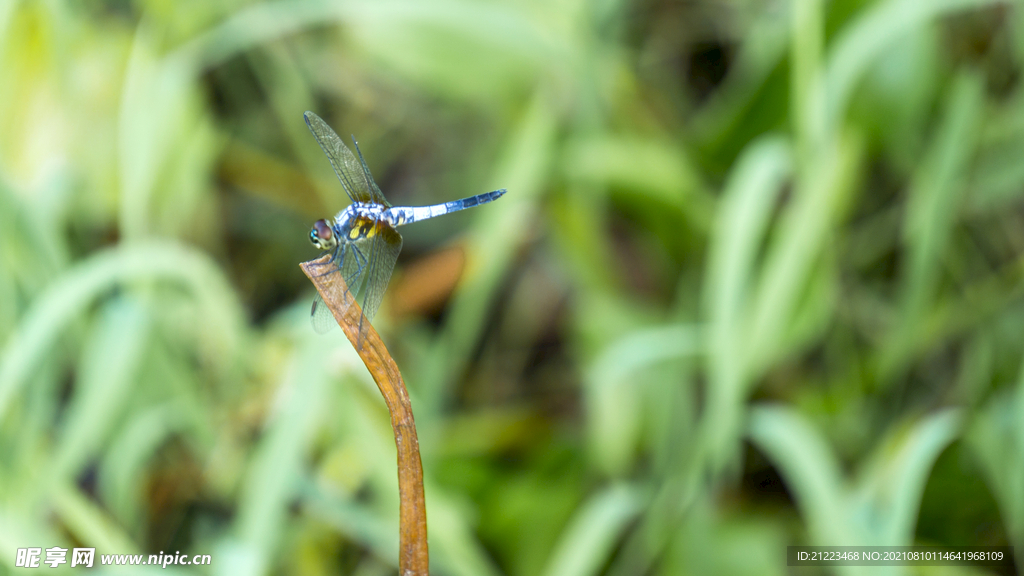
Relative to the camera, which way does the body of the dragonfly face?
to the viewer's left
